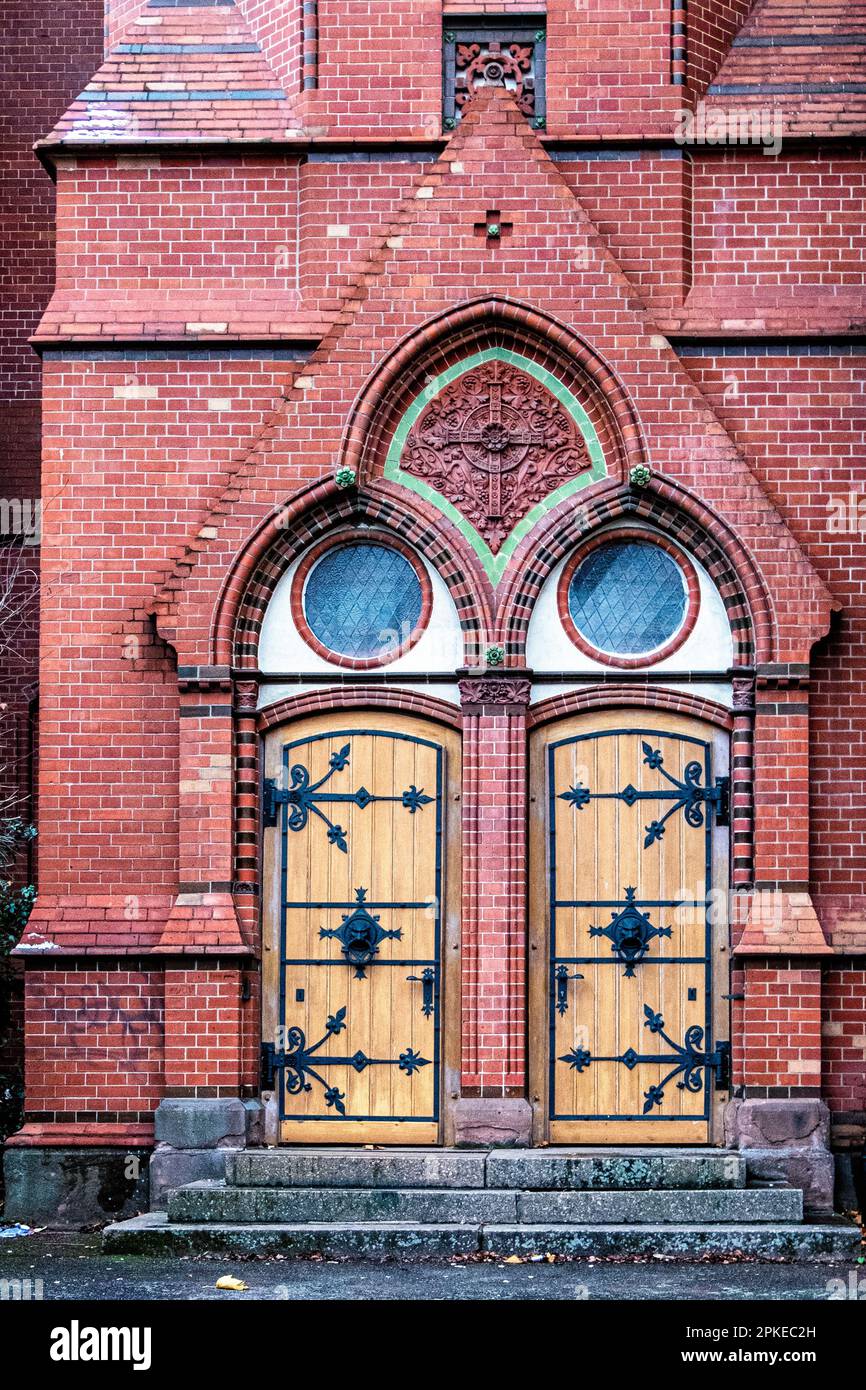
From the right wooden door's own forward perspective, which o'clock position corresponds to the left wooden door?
The left wooden door is roughly at 3 o'clock from the right wooden door.

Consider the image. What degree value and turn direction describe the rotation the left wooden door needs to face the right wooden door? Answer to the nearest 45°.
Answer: approximately 90° to its left

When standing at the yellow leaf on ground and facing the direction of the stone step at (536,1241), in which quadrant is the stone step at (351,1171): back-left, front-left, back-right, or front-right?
front-left

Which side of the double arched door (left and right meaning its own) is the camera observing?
front

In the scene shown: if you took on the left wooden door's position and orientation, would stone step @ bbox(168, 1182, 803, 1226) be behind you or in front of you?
in front

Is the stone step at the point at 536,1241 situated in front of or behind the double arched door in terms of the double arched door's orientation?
in front

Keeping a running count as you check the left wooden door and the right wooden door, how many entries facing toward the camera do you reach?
2

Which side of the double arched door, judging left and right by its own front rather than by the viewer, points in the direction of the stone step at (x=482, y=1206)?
front

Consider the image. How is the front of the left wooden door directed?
toward the camera
